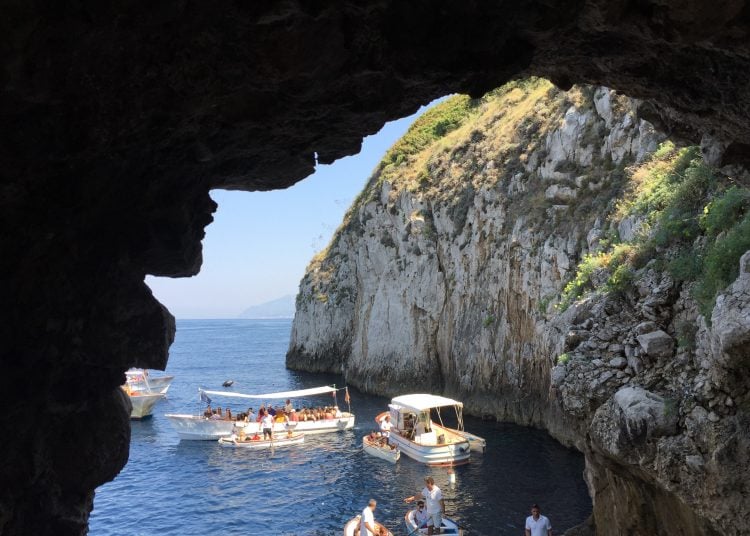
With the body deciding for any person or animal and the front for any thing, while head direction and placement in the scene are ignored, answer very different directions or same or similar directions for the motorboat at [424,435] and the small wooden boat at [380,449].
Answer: same or similar directions

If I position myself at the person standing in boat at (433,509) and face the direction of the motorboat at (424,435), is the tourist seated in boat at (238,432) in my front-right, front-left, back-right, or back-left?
front-left

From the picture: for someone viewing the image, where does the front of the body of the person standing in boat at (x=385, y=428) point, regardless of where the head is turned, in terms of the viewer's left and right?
facing the viewer and to the right of the viewer

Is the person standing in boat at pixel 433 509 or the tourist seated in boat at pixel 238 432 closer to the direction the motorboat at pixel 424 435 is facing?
the person standing in boat

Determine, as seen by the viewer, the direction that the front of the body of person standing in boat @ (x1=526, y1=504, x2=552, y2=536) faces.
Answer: toward the camera

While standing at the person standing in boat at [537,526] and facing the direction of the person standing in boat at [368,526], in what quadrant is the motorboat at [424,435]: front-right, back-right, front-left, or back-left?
front-right

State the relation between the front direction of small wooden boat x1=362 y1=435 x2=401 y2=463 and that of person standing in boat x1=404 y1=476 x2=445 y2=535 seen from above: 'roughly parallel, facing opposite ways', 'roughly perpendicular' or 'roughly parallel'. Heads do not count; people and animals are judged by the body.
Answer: roughly perpendicular

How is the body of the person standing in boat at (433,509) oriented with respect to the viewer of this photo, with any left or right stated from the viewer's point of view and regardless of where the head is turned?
facing the viewer and to the left of the viewer
